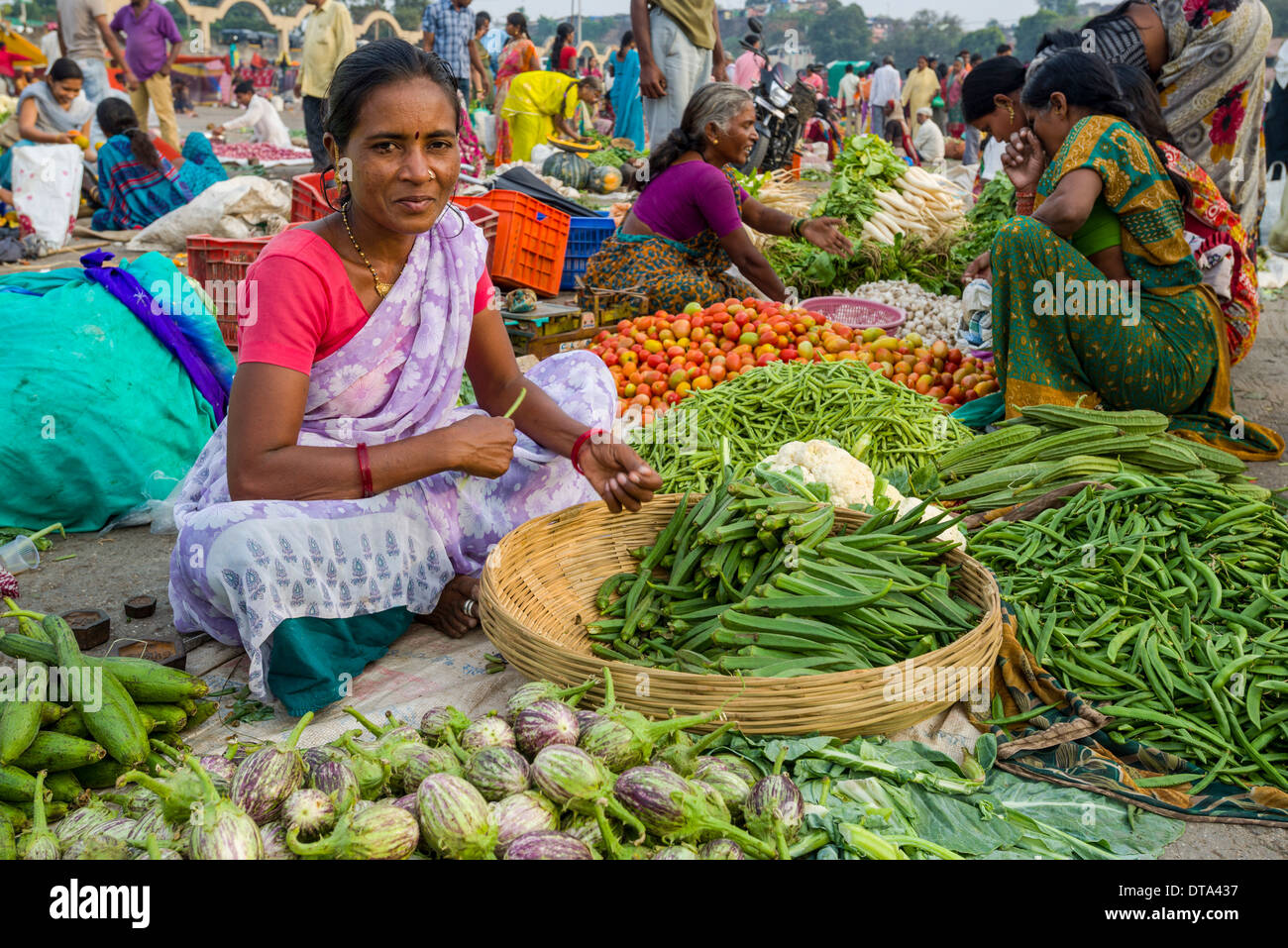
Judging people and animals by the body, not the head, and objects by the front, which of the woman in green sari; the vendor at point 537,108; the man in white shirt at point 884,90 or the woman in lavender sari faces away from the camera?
the man in white shirt

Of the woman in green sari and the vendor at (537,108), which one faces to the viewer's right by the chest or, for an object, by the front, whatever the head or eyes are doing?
the vendor

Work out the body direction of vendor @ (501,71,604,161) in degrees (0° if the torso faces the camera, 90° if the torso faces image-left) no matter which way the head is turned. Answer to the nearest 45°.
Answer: approximately 270°

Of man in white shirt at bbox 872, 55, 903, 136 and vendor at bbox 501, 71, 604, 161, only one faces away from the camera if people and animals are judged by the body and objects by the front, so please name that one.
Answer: the man in white shirt

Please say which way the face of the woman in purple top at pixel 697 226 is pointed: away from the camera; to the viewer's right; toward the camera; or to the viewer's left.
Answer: to the viewer's right
